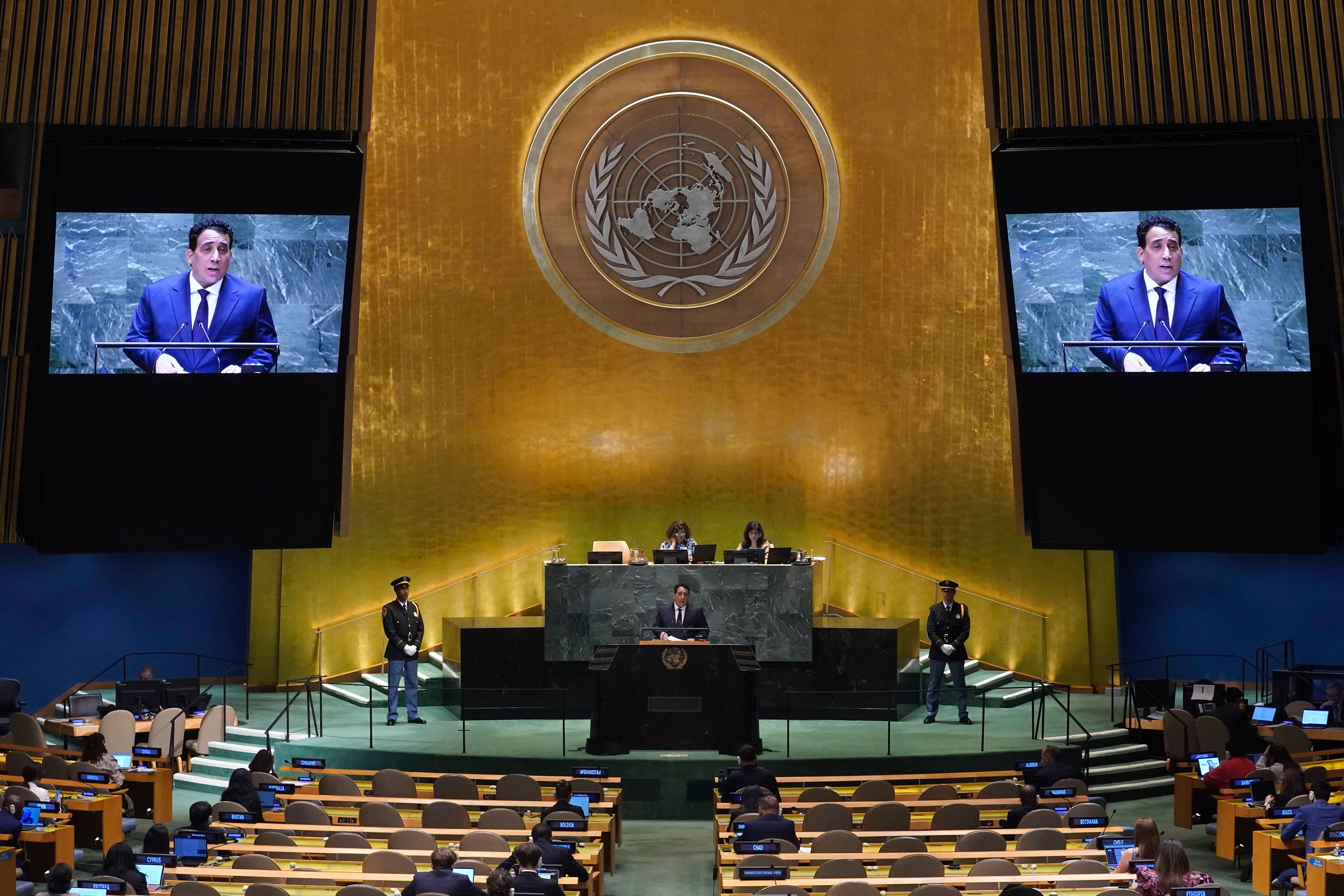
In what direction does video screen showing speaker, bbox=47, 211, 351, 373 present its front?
toward the camera

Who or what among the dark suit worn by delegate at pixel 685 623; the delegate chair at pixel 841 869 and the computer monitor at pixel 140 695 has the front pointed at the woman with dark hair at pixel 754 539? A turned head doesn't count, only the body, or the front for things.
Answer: the delegate chair

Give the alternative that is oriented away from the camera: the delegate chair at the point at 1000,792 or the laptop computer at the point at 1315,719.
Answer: the delegate chair

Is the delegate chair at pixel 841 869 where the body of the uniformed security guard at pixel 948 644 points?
yes

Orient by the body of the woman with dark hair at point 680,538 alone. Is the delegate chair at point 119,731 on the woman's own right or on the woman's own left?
on the woman's own right

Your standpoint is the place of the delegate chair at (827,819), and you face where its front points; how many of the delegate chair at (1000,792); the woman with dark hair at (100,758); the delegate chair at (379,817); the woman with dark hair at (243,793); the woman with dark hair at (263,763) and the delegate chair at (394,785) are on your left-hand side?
5

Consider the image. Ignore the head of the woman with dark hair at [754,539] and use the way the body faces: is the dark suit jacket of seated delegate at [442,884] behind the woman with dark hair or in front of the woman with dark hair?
in front

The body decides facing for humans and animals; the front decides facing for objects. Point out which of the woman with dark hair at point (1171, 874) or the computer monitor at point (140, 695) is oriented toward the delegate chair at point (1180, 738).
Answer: the woman with dark hair

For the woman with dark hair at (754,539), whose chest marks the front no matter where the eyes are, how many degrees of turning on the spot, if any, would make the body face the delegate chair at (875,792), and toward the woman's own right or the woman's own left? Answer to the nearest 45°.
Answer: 0° — they already face it

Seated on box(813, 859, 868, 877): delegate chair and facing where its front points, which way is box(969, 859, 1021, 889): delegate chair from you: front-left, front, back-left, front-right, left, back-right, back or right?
right

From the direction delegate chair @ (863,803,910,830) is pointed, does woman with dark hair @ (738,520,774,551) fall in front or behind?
in front

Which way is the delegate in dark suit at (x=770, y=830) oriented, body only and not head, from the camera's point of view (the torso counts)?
away from the camera

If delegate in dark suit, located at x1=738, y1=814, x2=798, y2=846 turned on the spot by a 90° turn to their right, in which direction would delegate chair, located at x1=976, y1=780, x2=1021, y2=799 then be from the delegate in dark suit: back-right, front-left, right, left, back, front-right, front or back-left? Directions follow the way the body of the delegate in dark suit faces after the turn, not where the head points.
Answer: front-left

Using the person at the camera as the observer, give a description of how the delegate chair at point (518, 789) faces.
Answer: facing away from the viewer

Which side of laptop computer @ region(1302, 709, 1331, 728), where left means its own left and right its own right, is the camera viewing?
front

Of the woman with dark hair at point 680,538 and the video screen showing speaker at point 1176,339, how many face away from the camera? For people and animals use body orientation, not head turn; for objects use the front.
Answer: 0

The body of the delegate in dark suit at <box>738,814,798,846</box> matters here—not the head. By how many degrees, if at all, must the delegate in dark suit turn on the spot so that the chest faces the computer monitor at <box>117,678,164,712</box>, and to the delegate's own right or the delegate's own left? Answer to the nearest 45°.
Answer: approximately 45° to the delegate's own left

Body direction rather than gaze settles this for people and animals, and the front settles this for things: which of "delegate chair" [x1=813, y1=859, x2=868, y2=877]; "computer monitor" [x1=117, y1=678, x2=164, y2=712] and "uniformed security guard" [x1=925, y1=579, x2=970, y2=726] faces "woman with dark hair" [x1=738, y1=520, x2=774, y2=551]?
the delegate chair

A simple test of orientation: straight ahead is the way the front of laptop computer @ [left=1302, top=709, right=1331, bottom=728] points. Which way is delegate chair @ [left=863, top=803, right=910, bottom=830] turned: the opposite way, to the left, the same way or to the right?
the opposite way

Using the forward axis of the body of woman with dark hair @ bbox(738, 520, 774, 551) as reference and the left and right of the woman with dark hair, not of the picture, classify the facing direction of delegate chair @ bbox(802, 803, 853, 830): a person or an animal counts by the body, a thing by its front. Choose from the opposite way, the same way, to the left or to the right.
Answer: the opposite way
